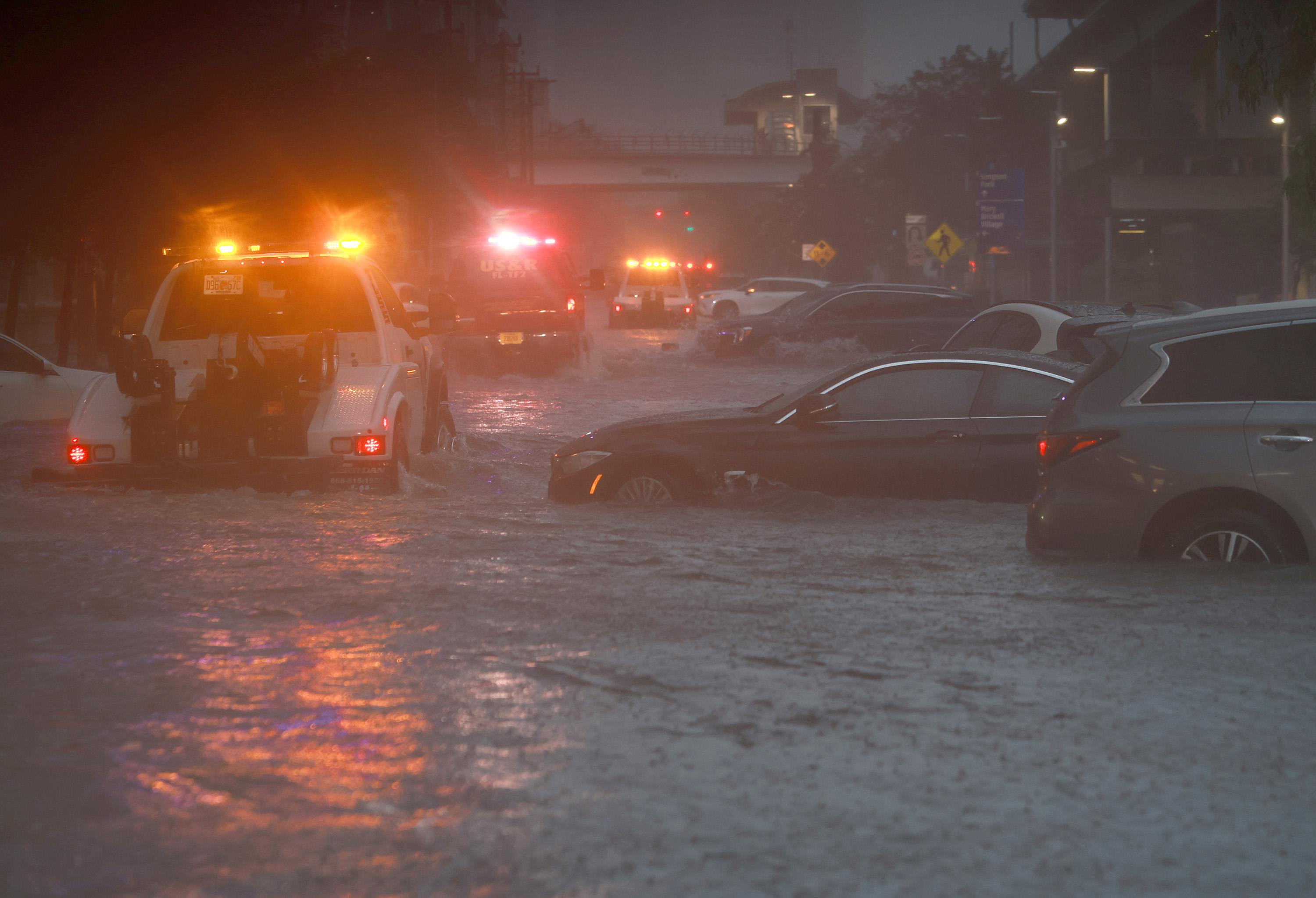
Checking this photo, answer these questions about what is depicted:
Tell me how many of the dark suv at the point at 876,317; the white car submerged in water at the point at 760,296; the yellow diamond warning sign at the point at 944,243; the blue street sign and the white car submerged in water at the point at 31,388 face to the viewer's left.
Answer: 2

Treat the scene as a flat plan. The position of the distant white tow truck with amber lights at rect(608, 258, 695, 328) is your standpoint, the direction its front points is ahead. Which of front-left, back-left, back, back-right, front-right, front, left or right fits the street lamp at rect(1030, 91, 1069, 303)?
right

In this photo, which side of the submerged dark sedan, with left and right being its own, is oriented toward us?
left

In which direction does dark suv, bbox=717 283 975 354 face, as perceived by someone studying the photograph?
facing to the left of the viewer

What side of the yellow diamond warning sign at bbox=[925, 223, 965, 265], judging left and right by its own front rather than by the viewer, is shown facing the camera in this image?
front

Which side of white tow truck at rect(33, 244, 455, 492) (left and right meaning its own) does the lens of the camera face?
back

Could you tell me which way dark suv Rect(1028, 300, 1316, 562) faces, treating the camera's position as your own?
facing to the right of the viewer

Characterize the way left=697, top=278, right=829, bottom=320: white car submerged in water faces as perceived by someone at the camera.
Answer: facing to the left of the viewer

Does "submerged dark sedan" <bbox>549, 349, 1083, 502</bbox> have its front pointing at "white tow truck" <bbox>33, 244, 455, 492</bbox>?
yes

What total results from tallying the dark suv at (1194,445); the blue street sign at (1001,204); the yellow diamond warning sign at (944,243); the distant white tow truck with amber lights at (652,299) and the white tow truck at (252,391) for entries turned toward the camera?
2

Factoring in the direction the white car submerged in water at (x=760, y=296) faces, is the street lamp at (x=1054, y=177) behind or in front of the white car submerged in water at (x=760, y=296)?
behind

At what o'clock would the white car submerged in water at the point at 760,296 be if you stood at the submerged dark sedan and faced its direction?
The white car submerged in water is roughly at 3 o'clock from the submerged dark sedan.

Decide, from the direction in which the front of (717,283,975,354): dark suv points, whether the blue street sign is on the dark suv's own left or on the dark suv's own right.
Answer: on the dark suv's own right

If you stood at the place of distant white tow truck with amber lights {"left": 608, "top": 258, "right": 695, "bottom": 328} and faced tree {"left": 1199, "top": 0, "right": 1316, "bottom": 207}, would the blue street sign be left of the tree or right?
left

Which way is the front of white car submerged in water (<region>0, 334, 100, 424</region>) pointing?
to the viewer's right

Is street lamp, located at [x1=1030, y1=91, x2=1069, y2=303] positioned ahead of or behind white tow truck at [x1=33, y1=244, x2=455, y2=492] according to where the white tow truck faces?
ahead
